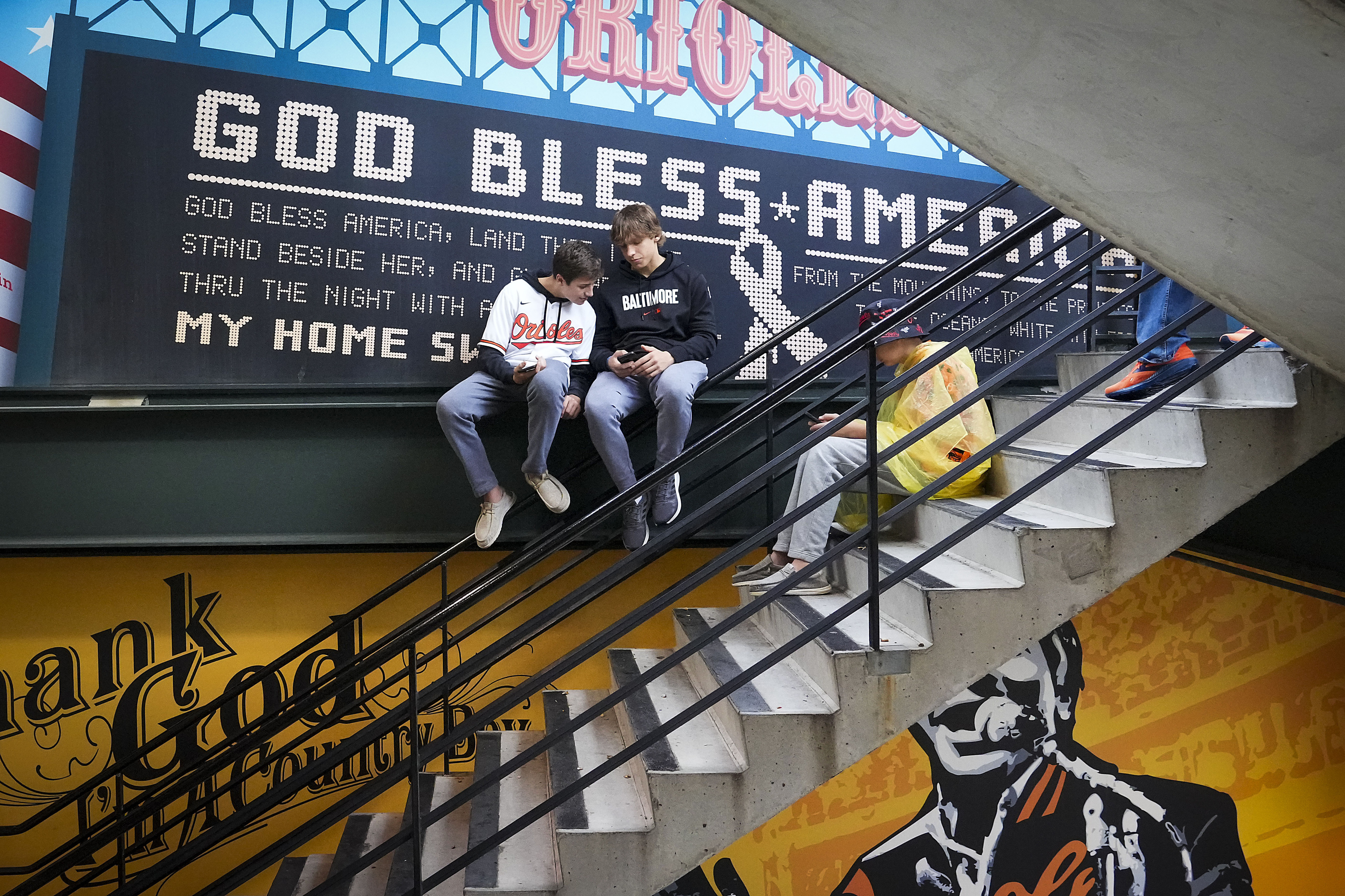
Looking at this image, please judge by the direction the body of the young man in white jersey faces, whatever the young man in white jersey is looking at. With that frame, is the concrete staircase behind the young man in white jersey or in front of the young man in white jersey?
in front

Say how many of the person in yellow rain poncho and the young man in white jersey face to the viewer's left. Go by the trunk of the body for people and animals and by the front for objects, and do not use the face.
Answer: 1

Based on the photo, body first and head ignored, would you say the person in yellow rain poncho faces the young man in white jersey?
yes

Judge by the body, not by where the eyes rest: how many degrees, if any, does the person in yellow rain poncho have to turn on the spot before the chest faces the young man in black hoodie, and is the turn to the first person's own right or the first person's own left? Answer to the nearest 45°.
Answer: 0° — they already face them

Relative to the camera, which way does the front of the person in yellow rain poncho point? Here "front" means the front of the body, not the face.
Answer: to the viewer's left

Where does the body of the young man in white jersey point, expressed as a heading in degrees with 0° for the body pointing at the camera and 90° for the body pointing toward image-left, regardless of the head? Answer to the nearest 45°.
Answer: approximately 0°

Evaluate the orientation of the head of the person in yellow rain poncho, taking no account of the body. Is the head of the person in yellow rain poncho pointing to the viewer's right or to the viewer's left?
to the viewer's left

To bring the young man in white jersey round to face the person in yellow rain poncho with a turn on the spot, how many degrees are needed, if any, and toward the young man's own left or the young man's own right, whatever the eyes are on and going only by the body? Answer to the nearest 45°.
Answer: approximately 90° to the young man's own left
